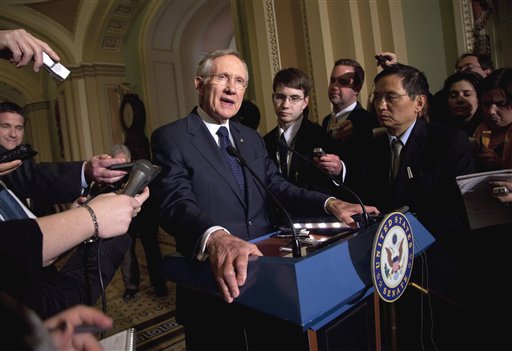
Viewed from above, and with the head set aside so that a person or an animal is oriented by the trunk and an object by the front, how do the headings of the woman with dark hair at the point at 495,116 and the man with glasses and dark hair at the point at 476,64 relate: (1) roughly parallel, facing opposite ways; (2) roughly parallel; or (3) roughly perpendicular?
roughly parallel

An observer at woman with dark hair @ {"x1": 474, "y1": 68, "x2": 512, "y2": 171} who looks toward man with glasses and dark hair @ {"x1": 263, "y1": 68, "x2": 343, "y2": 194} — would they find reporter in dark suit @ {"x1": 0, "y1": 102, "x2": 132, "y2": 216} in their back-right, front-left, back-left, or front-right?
front-left

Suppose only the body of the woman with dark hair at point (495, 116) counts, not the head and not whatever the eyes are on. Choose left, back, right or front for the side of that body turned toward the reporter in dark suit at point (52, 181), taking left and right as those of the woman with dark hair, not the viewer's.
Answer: front

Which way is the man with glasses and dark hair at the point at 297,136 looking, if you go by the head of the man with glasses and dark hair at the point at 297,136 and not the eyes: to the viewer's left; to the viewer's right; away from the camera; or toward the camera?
toward the camera

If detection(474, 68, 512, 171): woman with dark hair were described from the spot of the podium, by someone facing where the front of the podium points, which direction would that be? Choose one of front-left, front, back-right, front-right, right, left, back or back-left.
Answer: left

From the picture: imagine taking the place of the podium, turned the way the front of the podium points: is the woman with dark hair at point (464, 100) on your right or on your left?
on your left

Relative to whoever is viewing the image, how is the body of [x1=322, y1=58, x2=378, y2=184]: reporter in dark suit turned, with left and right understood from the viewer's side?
facing the viewer and to the left of the viewer

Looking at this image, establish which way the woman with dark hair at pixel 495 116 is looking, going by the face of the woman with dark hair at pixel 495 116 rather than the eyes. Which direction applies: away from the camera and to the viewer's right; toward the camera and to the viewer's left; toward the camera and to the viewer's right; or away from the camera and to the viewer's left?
toward the camera and to the viewer's left

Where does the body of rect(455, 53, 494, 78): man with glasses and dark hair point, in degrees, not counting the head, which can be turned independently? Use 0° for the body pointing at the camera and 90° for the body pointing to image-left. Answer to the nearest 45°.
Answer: approximately 45°

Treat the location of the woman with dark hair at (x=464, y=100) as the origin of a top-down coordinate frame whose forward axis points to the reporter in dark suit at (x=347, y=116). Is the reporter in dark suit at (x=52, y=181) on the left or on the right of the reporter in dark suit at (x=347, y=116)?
left

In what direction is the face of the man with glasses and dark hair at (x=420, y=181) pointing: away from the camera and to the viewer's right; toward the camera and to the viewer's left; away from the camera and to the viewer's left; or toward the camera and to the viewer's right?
toward the camera and to the viewer's left

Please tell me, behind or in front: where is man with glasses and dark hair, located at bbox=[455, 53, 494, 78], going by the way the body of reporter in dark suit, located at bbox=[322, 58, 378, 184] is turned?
behind

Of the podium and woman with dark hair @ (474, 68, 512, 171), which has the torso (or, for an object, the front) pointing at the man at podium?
the woman with dark hair

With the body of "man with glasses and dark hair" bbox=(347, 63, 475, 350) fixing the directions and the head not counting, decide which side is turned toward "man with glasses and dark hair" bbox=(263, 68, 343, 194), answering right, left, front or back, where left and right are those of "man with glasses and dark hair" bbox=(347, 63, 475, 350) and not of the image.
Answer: right

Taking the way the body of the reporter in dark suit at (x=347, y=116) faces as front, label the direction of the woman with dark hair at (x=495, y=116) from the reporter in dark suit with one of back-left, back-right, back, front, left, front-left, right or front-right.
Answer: left
